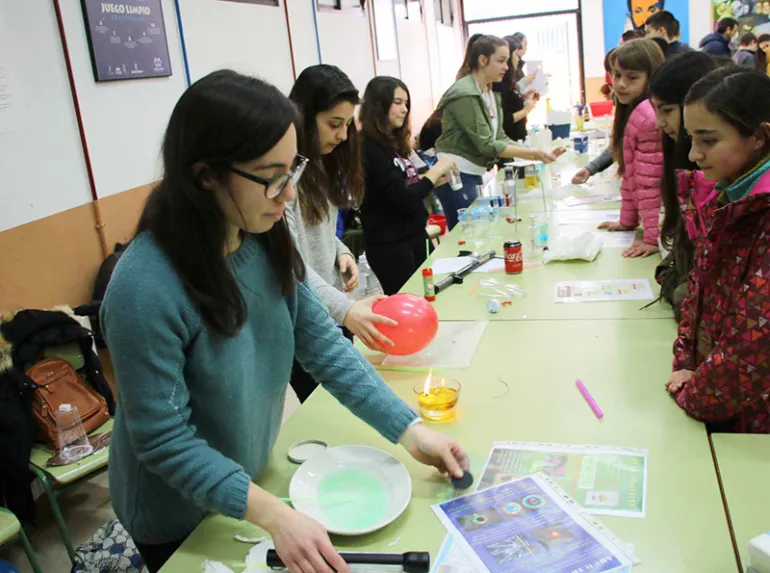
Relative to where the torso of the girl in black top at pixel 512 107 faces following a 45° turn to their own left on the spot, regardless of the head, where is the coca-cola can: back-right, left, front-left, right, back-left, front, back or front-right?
back-right

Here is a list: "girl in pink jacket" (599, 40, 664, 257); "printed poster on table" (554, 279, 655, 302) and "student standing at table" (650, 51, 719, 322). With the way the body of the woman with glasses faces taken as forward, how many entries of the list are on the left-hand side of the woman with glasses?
3

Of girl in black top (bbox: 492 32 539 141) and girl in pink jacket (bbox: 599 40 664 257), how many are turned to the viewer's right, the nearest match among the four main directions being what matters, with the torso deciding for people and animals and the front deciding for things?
1

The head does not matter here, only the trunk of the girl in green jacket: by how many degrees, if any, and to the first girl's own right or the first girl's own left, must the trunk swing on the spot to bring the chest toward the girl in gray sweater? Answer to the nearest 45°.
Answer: approximately 90° to the first girl's own right

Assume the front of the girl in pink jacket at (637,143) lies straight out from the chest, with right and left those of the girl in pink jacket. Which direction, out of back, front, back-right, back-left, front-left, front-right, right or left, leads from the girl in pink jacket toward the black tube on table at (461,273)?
front

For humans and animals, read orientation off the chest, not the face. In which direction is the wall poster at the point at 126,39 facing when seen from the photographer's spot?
facing the viewer and to the right of the viewer

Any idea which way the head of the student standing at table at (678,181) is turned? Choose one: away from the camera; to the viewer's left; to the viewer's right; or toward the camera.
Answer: to the viewer's left

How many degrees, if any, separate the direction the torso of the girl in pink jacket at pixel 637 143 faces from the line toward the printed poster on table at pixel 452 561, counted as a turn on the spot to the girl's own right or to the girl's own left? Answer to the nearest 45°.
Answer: approximately 45° to the girl's own left

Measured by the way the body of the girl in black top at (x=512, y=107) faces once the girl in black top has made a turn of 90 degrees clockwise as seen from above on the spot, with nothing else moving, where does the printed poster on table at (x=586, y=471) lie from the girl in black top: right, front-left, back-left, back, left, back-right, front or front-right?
front
